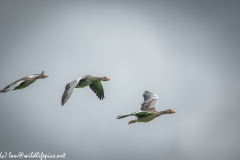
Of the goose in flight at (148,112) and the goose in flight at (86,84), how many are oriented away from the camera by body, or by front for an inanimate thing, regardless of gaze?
0

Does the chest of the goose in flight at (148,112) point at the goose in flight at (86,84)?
no

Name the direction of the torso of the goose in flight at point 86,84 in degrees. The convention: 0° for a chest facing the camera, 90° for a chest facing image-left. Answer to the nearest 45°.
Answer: approximately 315°

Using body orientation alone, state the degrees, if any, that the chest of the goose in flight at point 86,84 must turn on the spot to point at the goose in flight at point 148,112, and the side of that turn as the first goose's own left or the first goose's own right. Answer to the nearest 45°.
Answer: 0° — it already faces it

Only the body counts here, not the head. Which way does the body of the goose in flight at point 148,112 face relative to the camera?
to the viewer's right
